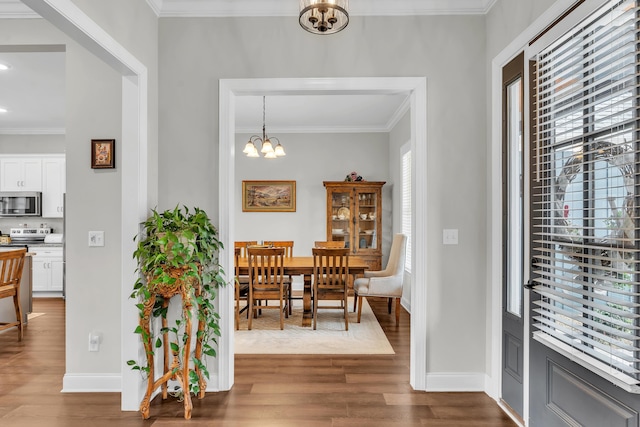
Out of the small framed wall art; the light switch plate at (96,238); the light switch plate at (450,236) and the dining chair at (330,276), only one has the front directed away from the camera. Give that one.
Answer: the dining chair

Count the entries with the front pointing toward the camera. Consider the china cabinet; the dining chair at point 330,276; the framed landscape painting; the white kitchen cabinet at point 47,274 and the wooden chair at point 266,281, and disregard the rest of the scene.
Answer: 3

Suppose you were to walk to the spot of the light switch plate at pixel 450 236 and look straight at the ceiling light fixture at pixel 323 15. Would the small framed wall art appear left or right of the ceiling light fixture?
right

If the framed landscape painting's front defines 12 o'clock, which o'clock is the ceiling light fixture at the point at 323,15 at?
The ceiling light fixture is roughly at 12 o'clock from the framed landscape painting.

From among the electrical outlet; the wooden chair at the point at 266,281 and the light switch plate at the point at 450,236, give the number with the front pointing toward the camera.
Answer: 2

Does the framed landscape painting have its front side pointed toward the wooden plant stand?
yes

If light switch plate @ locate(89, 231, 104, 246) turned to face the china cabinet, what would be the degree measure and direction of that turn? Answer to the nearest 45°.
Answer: approximately 135° to its left

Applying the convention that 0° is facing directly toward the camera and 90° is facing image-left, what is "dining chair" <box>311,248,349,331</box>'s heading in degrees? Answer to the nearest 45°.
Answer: approximately 180°

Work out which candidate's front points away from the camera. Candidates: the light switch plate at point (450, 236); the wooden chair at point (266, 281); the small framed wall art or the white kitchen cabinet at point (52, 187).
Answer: the wooden chair
